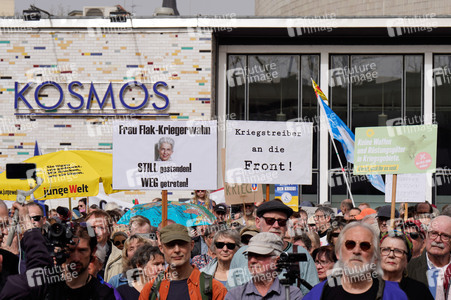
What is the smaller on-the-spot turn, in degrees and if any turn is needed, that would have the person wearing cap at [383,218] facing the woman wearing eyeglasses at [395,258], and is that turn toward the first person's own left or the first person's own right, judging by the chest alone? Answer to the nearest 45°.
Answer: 0° — they already face them

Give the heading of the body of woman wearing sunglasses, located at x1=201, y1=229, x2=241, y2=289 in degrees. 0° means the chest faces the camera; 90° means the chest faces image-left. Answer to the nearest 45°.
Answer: approximately 0°

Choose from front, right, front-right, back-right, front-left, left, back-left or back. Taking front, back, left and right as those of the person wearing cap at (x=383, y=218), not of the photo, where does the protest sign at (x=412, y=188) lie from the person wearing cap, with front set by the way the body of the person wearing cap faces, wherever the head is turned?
back

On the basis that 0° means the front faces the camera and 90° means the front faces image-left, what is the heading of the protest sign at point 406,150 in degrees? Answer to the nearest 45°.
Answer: approximately 0°

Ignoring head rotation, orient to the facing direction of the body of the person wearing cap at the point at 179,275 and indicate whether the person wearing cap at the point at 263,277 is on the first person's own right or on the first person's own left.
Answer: on the first person's own left
